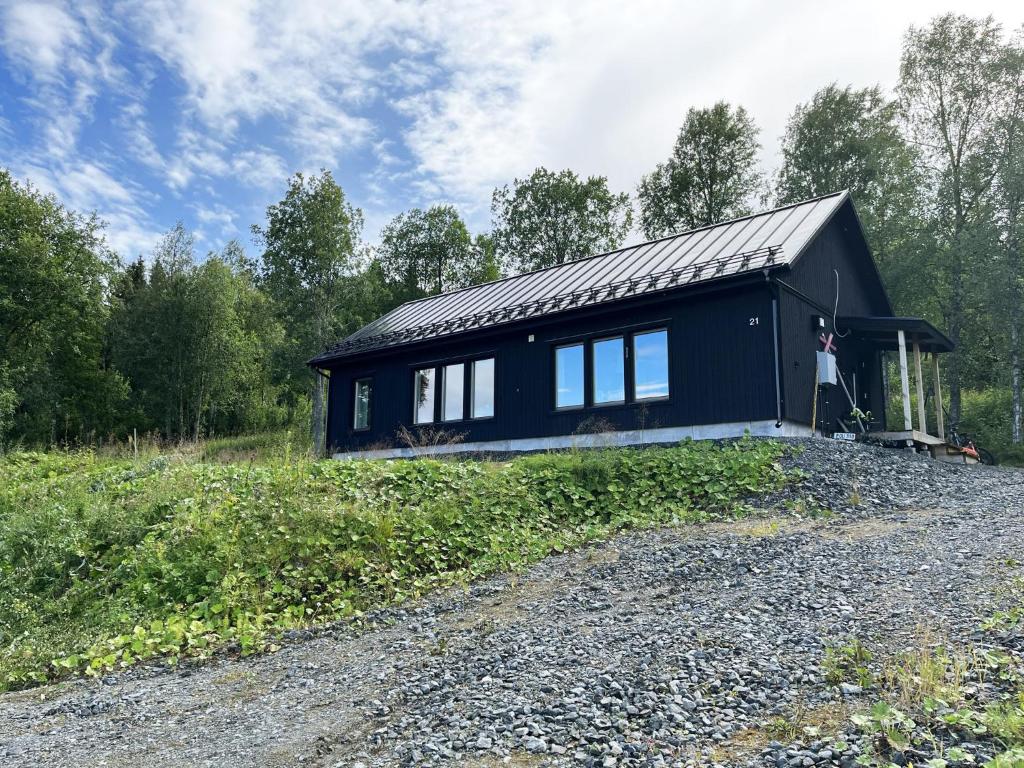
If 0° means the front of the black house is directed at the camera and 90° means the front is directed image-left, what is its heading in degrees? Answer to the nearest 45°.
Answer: approximately 315°

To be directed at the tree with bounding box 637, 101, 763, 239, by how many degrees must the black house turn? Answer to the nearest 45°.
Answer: approximately 135° to its left

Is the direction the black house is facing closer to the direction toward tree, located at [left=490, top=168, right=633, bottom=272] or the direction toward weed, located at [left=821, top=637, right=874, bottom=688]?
the weed

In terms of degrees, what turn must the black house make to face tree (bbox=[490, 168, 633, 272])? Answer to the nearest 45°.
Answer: approximately 135° to its left

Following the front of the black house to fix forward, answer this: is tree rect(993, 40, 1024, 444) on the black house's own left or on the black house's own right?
on the black house's own left

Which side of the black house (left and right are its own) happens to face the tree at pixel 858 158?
left

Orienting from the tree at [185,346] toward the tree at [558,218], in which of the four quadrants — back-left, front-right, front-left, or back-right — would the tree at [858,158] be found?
front-right

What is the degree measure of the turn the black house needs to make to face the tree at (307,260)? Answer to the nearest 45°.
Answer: approximately 180°
